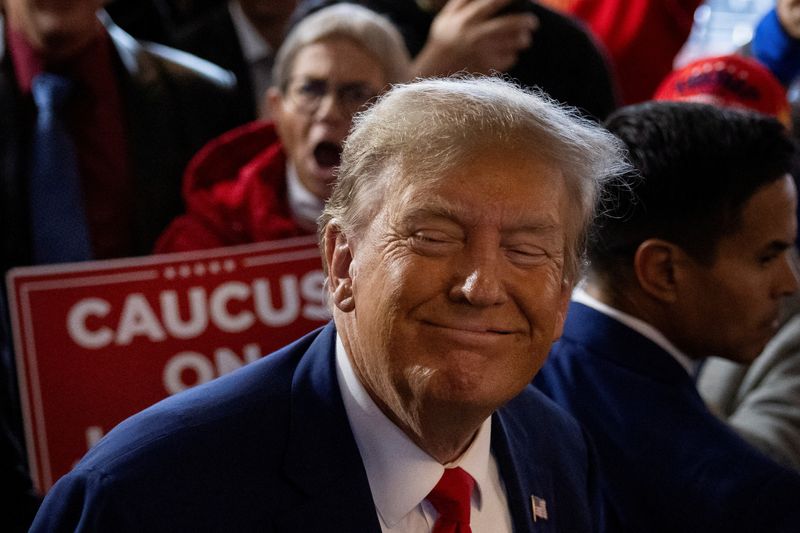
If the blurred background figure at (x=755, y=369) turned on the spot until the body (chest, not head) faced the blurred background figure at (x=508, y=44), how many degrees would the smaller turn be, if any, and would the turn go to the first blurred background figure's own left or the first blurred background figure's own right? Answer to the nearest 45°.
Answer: approximately 90° to the first blurred background figure's own right

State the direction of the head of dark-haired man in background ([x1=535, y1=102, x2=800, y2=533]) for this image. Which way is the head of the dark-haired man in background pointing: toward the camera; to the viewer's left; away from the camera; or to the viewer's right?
to the viewer's right

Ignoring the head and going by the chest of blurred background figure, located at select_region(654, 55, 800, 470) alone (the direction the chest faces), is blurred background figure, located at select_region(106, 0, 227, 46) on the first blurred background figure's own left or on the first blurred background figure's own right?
on the first blurred background figure's own right

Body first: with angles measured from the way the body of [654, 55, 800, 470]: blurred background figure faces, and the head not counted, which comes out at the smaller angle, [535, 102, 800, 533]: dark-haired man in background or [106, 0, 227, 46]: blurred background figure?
the dark-haired man in background

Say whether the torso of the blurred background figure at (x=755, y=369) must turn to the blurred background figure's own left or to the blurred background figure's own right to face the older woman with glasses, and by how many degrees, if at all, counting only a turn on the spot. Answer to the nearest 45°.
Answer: approximately 45° to the blurred background figure's own right

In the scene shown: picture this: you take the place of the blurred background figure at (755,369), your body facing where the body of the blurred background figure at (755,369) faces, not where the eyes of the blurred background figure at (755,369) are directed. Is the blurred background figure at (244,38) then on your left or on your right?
on your right
